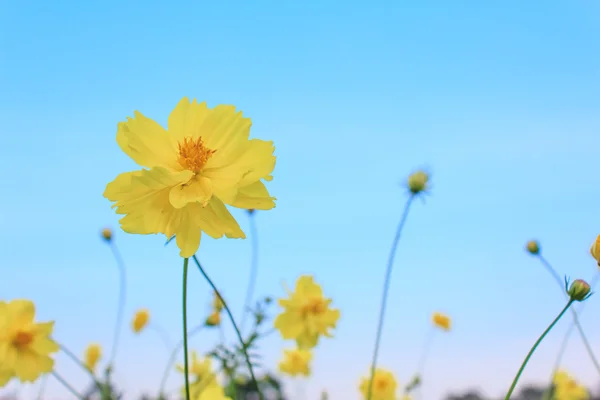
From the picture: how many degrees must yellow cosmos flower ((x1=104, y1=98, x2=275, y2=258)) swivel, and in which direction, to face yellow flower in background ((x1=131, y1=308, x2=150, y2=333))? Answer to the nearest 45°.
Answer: approximately 180°

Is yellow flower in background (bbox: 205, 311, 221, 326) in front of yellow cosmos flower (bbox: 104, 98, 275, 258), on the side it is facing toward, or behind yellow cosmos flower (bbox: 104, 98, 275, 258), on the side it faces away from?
behind

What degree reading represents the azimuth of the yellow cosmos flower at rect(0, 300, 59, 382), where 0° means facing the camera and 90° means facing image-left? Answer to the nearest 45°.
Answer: approximately 0°

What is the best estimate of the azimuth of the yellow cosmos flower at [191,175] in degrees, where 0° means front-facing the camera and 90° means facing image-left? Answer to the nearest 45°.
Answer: approximately 0°

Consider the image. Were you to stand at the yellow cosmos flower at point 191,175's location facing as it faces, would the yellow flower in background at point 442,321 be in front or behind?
behind

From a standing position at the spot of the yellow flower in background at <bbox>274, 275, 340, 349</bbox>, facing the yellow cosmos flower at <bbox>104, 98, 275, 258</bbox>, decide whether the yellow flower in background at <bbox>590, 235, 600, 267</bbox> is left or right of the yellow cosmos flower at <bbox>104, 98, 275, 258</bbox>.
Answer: left

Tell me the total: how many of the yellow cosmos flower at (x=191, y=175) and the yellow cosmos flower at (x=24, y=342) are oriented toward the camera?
2

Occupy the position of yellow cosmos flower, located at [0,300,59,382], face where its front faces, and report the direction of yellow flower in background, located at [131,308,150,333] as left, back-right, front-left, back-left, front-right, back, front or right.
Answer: back-left
